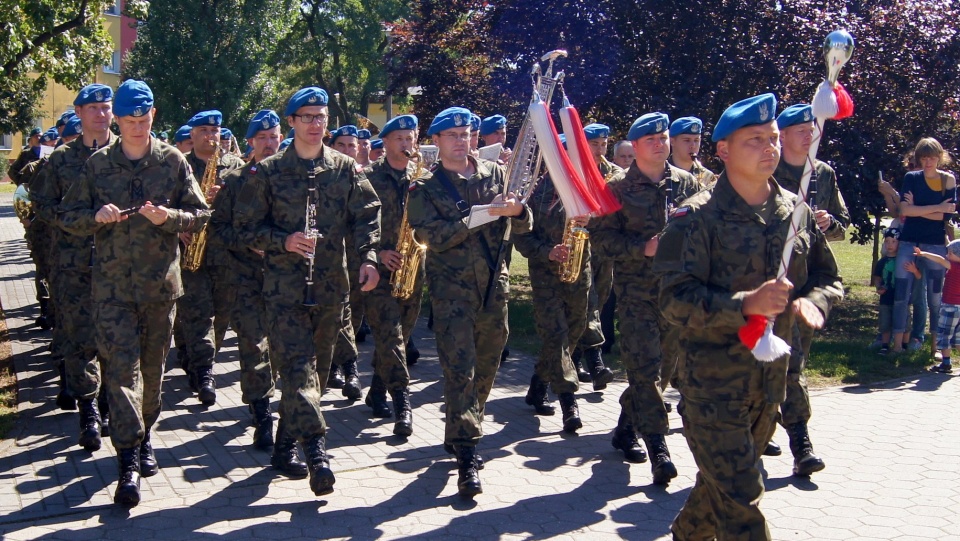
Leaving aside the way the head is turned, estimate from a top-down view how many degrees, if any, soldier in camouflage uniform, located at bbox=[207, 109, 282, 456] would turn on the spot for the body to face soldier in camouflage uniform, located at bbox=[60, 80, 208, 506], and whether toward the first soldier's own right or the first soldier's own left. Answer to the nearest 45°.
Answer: approximately 90° to the first soldier's own right

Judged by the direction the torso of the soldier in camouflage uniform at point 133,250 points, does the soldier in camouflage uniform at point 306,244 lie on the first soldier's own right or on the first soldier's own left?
on the first soldier's own left

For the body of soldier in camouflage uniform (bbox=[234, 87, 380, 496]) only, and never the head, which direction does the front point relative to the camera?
toward the camera

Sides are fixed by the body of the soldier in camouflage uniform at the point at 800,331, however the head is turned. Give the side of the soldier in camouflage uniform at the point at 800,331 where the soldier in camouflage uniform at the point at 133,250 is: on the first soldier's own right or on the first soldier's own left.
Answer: on the first soldier's own right

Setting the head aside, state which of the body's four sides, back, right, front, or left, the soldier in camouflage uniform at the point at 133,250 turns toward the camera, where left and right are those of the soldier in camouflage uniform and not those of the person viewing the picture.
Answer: front

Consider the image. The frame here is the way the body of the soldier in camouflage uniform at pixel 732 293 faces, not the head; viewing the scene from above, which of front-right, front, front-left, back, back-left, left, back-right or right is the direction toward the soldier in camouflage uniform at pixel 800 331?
back-left

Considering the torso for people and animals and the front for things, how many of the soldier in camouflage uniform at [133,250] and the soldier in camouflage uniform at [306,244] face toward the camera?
2

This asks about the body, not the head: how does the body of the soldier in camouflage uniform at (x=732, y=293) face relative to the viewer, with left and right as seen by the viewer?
facing the viewer and to the right of the viewer

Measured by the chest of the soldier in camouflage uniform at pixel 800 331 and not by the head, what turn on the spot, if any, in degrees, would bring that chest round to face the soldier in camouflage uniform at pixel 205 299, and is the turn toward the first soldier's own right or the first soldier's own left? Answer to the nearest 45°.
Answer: approximately 135° to the first soldier's own right

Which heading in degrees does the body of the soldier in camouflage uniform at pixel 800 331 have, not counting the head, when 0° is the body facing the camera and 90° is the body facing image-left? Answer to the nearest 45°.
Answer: approximately 315°
